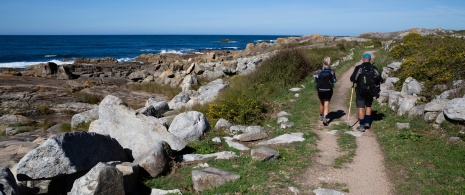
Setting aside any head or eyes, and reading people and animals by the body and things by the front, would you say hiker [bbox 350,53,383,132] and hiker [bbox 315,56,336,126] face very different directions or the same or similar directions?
same or similar directions

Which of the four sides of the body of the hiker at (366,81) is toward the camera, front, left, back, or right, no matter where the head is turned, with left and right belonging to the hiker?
back

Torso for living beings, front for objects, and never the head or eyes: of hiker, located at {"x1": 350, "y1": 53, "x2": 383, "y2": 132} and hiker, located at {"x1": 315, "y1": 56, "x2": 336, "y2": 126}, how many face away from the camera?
2

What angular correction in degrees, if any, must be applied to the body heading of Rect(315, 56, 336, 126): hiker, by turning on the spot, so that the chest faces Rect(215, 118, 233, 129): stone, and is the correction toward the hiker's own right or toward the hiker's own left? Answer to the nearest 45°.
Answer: approximately 90° to the hiker's own left

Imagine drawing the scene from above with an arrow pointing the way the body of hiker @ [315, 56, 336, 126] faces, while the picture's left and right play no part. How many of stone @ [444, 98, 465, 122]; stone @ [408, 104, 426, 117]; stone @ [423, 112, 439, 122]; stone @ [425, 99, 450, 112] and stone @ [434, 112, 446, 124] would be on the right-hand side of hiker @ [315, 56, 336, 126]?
5

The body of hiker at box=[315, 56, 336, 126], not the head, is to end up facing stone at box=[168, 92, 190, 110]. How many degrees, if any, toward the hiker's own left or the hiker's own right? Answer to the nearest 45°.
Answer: approximately 45° to the hiker's own left

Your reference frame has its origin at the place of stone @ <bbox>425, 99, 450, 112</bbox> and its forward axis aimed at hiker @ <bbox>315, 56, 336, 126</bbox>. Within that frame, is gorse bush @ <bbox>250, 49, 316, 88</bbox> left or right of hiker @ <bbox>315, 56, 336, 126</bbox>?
right

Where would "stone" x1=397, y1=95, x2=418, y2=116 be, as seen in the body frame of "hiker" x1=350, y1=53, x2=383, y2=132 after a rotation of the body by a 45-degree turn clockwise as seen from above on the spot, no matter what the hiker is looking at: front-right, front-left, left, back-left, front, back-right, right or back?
front

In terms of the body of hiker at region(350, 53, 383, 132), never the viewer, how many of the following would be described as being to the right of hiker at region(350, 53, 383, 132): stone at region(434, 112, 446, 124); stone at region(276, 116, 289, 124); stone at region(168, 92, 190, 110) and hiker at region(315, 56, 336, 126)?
1

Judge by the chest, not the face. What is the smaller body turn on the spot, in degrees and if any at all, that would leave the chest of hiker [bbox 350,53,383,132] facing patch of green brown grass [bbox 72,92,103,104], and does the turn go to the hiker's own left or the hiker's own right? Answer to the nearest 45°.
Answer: approximately 45° to the hiker's own left

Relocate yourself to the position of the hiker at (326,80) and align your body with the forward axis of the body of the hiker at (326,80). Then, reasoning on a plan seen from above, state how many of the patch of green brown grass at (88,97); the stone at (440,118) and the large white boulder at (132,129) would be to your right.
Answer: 1

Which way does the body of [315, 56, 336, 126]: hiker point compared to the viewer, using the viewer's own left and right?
facing away from the viewer

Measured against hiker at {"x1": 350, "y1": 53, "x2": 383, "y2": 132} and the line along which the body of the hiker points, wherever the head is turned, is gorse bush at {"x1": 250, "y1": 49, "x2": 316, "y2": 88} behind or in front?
in front

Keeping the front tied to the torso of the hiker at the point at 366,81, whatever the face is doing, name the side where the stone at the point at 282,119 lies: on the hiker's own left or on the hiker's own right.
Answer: on the hiker's own left

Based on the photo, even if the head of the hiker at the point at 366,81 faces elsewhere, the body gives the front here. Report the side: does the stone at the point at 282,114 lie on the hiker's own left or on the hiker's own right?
on the hiker's own left

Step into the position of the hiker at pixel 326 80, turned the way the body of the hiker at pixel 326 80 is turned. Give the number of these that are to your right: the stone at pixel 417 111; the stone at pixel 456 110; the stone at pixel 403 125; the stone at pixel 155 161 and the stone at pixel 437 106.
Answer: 4

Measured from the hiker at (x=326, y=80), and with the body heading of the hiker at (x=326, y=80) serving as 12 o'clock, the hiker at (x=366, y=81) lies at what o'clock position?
the hiker at (x=366, y=81) is roughly at 4 o'clock from the hiker at (x=326, y=80).

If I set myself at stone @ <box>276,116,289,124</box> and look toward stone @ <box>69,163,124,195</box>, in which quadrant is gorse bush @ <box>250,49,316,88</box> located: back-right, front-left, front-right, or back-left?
back-right

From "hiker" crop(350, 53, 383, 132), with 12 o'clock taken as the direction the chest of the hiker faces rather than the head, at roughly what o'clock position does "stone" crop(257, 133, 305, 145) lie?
The stone is roughly at 8 o'clock from the hiker.

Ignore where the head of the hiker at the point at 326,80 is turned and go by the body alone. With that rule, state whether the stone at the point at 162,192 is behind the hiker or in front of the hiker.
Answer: behind
